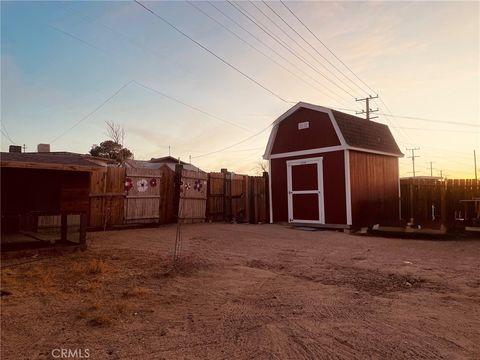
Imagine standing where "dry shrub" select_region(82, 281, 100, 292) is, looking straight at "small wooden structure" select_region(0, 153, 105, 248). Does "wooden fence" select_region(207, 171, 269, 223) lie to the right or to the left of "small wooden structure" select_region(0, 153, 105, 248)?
right

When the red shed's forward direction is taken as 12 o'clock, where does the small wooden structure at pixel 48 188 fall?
The small wooden structure is roughly at 12 o'clock from the red shed.

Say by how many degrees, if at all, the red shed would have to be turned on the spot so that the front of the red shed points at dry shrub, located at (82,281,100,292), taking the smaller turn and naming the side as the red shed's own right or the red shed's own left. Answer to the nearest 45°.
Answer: approximately 45° to the red shed's own left

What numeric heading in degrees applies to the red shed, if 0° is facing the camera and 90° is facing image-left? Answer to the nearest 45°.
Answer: approximately 45°

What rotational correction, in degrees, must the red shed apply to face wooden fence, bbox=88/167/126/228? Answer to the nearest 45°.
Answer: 0° — it already faces it

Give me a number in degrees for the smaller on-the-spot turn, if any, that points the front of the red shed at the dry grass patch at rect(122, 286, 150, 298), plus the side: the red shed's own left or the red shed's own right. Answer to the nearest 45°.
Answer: approximately 45° to the red shed's own left

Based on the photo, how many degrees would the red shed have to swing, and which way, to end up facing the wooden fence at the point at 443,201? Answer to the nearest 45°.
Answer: approximately 135° to its left

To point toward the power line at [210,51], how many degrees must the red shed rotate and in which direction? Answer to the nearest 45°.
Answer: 0° — it already faces it

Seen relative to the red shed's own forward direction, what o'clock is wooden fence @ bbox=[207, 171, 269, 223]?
The wooden fence is roughly at 2 o'clock from the red shed.
